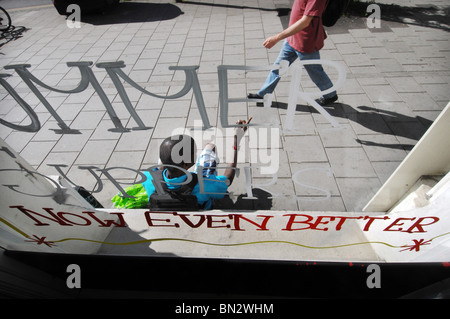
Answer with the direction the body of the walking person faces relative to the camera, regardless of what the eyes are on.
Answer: to the viewer's left

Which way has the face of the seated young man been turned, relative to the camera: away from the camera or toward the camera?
away from the camera
